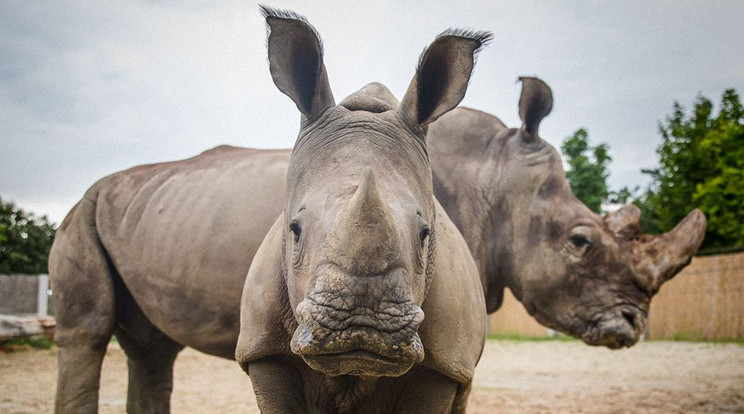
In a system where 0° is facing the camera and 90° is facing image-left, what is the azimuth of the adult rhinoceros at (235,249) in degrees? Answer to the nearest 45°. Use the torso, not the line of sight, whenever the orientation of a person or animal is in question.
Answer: approximately 270°

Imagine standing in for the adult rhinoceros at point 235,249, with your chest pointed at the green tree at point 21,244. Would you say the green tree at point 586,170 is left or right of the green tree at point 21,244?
right

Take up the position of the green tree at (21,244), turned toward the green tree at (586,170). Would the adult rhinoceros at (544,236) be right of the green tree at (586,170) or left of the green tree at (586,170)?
right

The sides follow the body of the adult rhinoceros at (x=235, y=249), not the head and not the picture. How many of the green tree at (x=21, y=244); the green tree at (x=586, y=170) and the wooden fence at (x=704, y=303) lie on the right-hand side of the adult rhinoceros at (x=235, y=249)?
0

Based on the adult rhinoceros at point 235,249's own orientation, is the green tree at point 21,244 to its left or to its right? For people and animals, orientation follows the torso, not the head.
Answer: on its left

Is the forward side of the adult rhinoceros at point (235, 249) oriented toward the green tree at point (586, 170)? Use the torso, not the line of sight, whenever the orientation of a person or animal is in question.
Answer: no

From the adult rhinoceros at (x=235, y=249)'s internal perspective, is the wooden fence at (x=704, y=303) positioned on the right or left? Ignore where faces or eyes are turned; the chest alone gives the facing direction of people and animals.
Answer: on its left

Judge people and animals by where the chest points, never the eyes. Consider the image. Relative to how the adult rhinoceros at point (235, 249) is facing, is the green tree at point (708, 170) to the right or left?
on its left

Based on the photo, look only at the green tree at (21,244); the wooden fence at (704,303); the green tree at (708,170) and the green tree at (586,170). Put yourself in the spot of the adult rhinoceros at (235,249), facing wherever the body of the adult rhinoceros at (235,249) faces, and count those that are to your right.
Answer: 0
